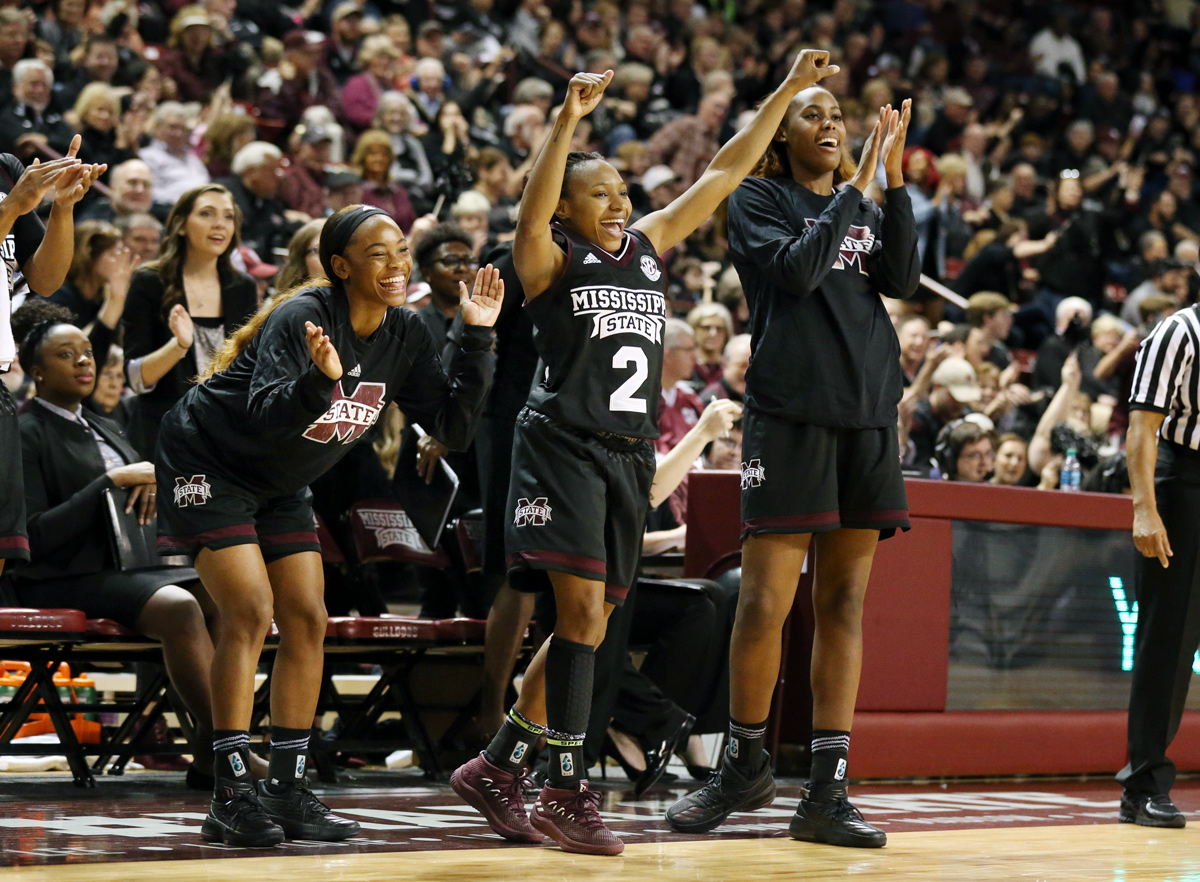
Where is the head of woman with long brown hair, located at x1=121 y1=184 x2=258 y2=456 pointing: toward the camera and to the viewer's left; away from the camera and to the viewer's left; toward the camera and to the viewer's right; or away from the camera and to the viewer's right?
toward the camera and to the viewer's right

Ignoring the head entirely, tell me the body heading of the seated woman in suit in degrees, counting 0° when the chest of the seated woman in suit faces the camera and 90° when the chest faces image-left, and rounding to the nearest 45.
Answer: approximately 315°

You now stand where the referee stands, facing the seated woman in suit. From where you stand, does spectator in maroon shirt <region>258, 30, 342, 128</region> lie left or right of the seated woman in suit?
right

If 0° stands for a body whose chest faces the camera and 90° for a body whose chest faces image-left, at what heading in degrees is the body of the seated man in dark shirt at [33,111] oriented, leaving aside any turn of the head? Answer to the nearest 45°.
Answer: approximately 315°

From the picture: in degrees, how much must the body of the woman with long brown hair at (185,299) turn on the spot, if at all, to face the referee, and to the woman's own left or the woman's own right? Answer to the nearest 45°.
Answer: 0° — they already face them
